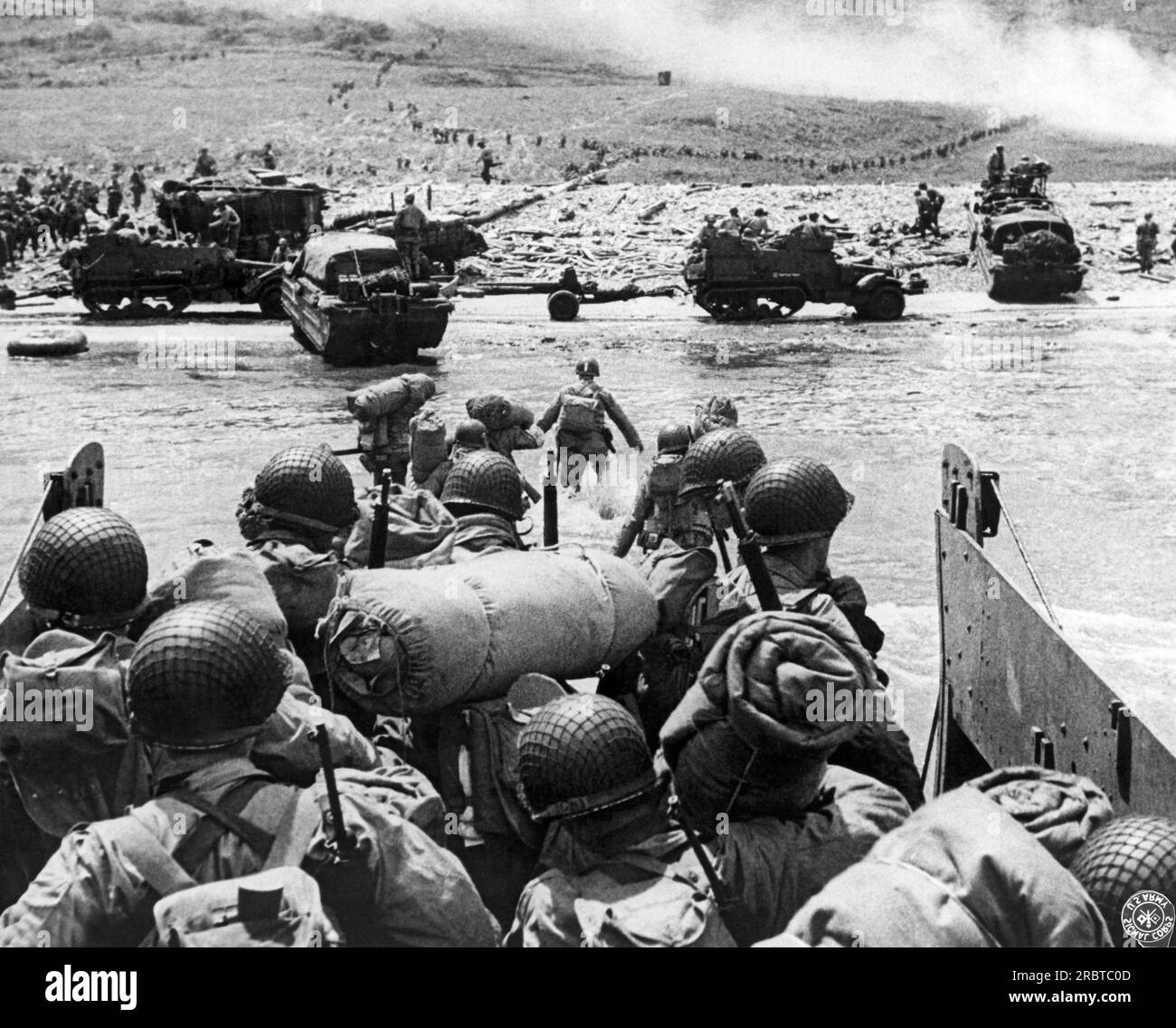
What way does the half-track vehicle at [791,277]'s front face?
to the viewer's right

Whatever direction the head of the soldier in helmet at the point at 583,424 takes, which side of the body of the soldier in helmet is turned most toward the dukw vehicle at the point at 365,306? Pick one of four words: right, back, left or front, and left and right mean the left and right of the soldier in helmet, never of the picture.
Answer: front

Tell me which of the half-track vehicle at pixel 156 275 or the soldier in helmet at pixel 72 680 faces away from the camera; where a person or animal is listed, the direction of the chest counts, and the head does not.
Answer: the soldier in helmet

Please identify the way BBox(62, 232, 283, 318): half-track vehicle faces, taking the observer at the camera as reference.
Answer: facing to the right of the viewer

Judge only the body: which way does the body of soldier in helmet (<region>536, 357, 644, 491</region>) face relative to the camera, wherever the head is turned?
away from the camera

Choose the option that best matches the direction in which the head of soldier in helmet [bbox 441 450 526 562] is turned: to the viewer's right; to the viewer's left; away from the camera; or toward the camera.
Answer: away from the camera

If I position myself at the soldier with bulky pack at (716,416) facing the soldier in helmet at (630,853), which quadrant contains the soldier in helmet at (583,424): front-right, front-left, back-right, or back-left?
back-right

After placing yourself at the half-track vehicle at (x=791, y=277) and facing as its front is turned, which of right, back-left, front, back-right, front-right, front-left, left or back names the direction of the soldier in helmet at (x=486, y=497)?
right

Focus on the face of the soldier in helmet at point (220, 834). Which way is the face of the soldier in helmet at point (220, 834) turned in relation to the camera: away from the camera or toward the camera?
away from the camera

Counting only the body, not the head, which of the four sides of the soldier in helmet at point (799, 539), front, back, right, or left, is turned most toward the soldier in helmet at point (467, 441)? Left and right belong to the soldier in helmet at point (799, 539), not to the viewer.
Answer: front

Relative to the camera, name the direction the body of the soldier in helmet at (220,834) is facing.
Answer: away from the camera

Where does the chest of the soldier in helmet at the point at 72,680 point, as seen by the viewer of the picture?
away from the camera

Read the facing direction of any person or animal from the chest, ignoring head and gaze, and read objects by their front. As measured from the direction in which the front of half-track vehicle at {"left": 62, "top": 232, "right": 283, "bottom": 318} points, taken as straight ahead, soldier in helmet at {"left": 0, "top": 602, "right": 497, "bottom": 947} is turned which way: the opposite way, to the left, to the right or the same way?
to the left

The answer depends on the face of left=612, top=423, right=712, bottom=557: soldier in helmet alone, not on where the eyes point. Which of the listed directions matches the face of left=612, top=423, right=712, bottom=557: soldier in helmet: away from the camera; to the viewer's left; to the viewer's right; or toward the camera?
away from the camera

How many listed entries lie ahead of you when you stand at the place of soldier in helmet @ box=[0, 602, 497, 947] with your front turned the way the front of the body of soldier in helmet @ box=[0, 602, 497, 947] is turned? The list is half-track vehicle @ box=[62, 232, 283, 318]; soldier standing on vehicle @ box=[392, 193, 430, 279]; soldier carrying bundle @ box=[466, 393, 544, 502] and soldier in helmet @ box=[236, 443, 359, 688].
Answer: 4
